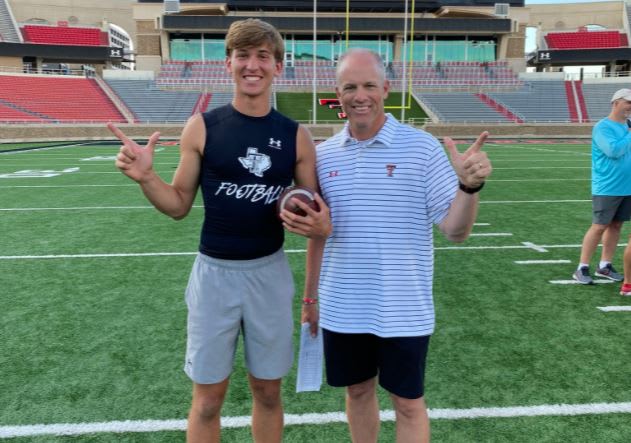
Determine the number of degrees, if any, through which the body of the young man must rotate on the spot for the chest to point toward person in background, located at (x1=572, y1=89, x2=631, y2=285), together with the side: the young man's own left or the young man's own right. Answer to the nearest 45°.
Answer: approximately 135° to the young man's own left

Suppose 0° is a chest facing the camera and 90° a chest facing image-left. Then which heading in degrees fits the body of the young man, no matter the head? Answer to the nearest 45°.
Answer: approximately 0°
